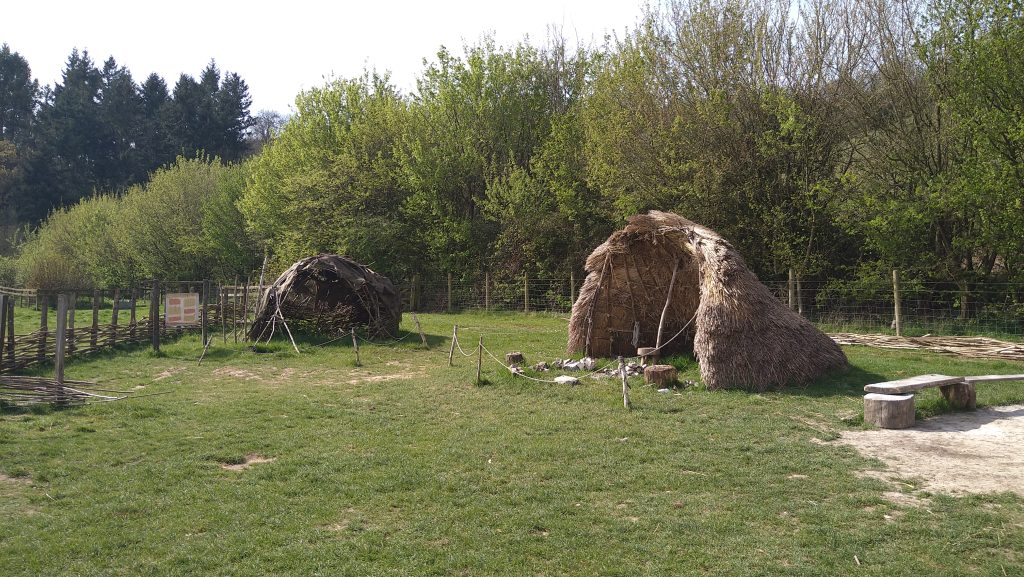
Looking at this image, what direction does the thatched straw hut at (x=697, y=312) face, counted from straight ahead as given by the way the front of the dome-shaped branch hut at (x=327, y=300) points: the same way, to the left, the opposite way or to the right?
to the right

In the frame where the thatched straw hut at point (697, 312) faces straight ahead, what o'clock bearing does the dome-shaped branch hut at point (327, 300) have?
the dome-shaped branch hut at point (327, 300) is roughly at 2 o'clock from the thatched straw hut at point (697, 312).

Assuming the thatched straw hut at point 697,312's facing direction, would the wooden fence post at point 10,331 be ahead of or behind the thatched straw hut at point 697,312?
ahead

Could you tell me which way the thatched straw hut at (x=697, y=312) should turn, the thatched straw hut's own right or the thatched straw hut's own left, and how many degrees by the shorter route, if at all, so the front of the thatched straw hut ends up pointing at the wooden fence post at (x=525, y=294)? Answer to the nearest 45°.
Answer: approximately 90° to the thatched straw hut's own right

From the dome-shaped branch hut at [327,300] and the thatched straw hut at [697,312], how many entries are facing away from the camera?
0

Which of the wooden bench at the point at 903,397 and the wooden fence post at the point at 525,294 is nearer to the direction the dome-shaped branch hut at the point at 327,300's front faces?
the wooden bench

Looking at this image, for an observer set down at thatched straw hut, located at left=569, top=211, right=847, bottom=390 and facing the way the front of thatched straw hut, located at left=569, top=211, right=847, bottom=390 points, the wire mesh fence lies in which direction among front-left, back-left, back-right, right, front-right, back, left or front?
back

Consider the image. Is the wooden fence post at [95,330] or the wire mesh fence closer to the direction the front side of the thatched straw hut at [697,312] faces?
the wooden fence post

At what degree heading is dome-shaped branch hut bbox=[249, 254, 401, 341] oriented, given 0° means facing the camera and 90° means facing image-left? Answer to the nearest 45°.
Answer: approximately 0°

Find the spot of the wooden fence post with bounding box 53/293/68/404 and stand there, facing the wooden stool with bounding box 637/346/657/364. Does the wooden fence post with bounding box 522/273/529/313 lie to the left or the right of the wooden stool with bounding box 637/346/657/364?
left

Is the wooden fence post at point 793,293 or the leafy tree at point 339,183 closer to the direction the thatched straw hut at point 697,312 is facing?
the leafy tree

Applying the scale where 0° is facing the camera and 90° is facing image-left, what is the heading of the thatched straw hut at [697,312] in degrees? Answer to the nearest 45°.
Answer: approximately 45°
